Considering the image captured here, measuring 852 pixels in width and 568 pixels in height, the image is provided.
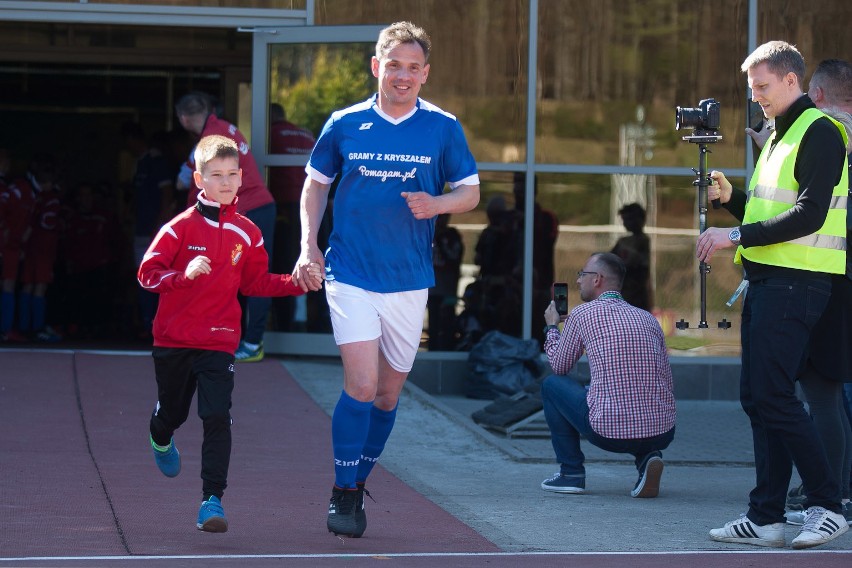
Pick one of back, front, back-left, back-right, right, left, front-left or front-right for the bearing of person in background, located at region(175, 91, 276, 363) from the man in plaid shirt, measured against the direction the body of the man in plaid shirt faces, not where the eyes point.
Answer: front

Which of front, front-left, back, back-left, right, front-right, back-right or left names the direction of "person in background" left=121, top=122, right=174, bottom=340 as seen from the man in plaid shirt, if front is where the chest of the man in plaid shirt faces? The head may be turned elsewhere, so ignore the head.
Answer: front

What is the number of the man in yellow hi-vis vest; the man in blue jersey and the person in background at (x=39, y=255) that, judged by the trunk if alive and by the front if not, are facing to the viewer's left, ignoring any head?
1

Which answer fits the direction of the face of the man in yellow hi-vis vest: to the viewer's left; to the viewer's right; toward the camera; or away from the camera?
to the viewer's left

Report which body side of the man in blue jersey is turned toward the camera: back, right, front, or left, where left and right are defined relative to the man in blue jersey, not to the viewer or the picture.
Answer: front

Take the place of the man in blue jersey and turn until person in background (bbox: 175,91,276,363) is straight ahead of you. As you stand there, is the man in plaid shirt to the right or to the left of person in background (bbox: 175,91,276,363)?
right

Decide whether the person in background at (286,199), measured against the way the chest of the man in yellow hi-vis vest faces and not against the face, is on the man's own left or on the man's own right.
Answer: on the man's own right

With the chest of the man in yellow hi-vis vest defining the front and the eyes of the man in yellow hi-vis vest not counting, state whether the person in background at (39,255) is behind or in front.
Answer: in front

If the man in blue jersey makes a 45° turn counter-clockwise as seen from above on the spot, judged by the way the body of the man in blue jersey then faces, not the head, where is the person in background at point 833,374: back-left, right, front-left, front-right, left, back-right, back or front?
front-left

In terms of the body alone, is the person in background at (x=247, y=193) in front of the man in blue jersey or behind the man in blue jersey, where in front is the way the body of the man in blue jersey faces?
behind

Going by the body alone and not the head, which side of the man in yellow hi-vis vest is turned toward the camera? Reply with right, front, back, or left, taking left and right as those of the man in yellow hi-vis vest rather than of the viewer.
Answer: left

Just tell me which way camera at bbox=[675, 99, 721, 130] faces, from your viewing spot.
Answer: facing to the left of the viewer
